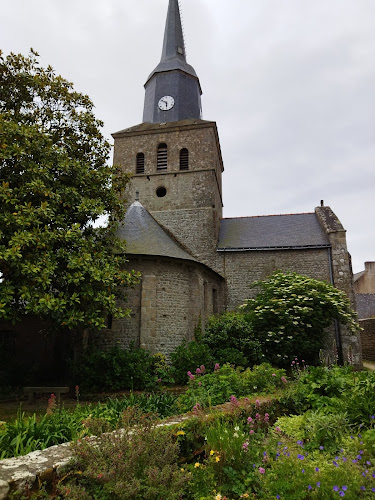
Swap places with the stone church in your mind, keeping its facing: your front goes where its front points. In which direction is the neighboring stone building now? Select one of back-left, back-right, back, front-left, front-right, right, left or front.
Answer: front-right

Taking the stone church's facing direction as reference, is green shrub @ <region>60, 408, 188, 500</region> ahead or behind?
behind

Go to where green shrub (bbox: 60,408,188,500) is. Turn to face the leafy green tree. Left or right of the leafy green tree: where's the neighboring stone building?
right
